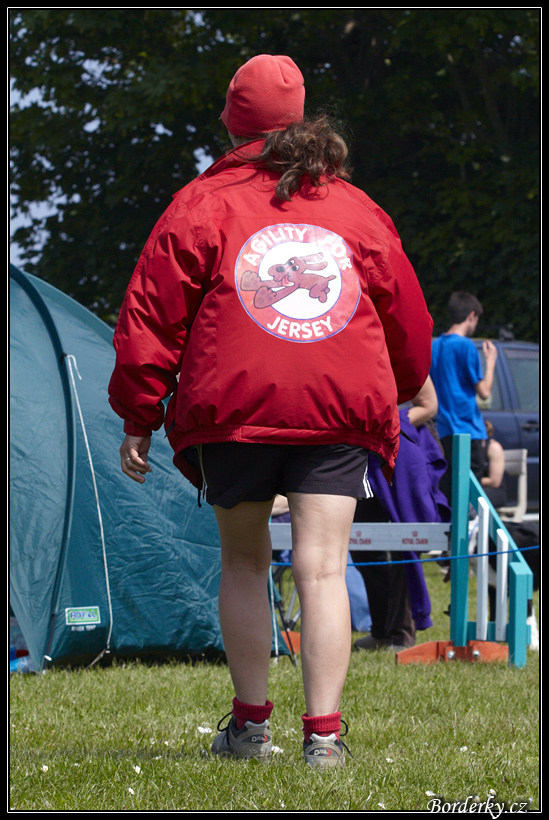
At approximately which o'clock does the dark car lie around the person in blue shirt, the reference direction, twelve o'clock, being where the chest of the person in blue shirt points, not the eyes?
The dark car is roughly at 11 o'clock from the person in blue shirt.

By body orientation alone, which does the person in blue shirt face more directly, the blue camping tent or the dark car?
the dark car

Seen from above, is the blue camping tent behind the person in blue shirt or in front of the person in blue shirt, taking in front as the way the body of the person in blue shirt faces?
behind

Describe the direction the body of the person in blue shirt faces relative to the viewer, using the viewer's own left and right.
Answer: facing away from the viewer and to the right of the viewer

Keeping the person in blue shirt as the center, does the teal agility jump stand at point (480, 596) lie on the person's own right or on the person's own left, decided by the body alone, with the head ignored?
on the person's own right
